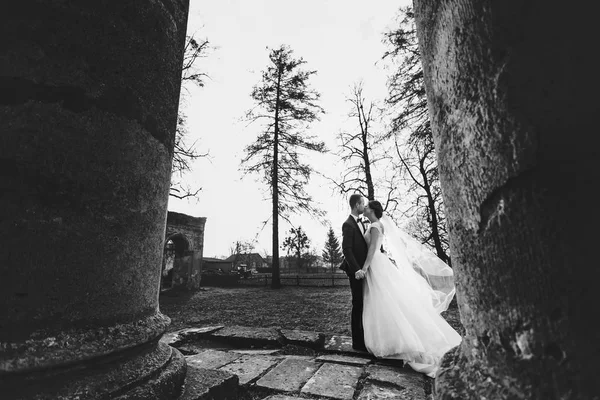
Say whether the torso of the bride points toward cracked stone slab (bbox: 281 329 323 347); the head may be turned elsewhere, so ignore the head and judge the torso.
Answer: yes

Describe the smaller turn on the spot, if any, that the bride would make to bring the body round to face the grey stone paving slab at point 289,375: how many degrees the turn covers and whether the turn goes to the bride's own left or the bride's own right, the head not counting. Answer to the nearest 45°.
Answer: approximately 45° to the bride's own left

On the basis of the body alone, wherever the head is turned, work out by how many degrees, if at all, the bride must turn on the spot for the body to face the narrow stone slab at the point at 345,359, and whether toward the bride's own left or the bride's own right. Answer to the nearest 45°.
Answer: approximately 45° to the bride's own left

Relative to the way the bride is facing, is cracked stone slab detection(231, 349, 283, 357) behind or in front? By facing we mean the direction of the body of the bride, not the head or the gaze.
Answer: in front

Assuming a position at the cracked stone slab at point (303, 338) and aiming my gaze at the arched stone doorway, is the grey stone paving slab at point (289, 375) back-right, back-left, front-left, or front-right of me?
back-left

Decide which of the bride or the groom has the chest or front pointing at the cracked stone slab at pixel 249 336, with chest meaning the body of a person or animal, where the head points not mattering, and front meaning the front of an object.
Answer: the bride

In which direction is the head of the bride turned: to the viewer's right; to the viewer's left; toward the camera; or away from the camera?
to the viewer's left

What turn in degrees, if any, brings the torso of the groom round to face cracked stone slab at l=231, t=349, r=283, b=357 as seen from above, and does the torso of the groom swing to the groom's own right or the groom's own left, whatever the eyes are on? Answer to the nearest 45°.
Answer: approximately 135° to the groom's own right

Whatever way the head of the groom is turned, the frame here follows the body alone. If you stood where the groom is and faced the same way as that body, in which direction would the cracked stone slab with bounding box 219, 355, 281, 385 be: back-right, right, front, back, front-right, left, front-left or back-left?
right

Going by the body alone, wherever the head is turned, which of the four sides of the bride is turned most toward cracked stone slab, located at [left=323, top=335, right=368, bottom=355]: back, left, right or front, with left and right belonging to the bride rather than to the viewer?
front

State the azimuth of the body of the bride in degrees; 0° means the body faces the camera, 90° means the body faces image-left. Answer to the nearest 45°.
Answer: approximately 90°

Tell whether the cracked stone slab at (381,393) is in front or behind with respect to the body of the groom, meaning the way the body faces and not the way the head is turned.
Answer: in front
